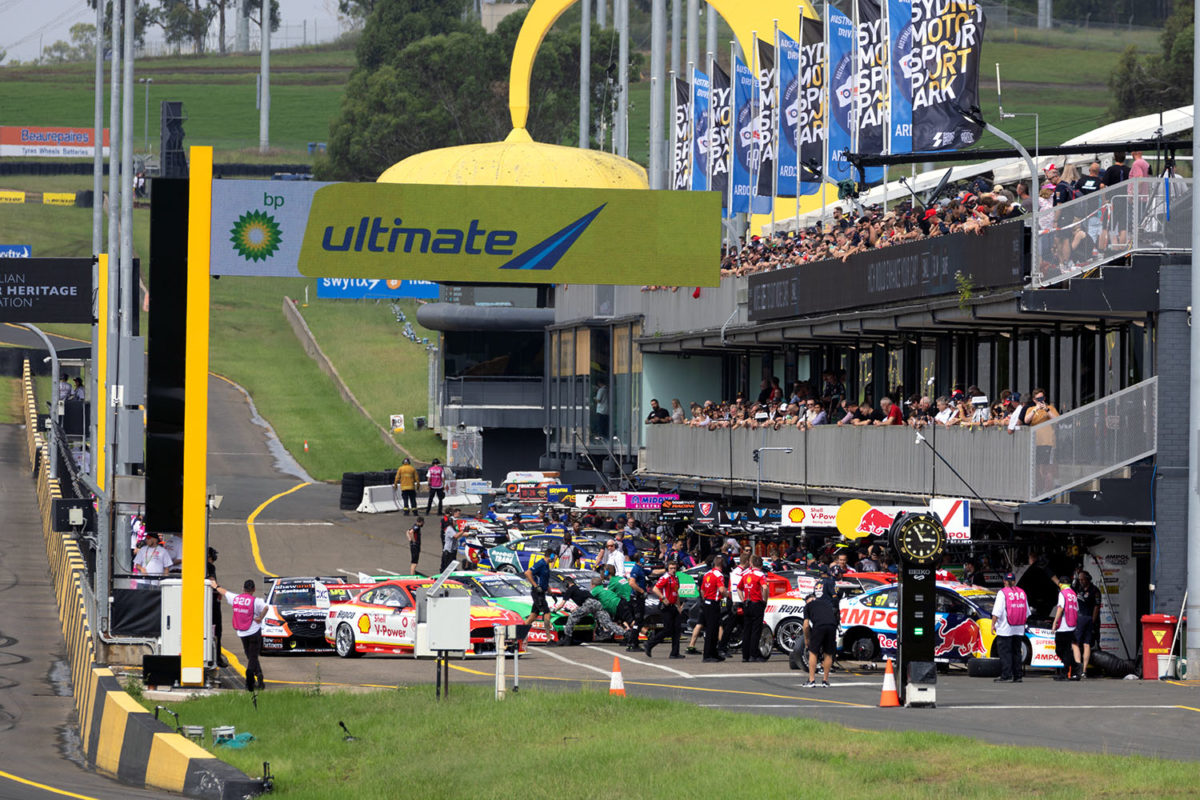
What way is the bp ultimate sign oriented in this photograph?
toward the camera

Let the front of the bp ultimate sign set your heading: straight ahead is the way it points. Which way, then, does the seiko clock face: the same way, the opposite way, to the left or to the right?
the same way

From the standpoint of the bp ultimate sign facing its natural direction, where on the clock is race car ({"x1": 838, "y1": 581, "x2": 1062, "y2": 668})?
The race car is roughly at 8 o'clock from the bp ultimate sign.

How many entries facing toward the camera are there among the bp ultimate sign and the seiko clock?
2

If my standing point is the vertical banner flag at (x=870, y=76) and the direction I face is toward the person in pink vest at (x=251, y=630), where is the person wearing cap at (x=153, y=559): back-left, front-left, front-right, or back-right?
front-right

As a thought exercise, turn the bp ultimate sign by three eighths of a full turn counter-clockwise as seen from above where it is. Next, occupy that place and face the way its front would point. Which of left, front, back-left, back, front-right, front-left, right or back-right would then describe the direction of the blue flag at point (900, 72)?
front

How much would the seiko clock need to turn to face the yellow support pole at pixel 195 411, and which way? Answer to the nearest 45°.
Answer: approximately 90° to its right

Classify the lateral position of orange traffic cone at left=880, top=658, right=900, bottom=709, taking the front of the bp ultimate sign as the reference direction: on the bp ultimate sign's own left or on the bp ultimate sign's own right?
on the bp ultimate sign's own left

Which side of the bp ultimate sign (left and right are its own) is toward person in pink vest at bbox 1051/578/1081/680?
left

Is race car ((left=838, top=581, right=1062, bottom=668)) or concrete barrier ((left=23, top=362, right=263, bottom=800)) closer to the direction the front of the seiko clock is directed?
the concrete barrier

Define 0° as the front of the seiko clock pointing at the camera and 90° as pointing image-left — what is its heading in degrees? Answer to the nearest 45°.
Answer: approximately 0°

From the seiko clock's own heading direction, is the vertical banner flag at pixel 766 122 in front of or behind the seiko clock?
behind
